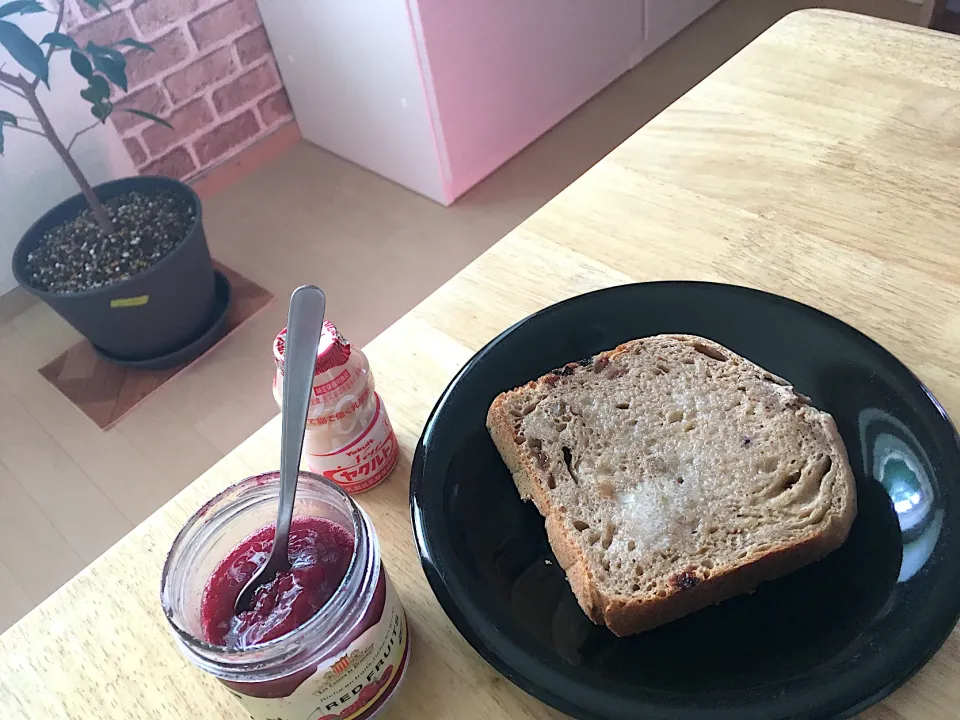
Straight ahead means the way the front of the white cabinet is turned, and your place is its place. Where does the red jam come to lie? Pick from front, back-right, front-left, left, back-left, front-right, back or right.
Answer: front-right

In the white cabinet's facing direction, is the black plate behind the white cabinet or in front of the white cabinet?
in front

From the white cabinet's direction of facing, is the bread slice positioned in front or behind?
in front
